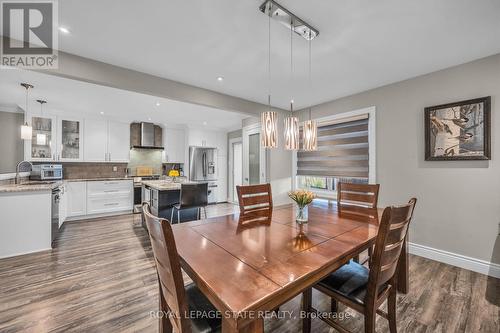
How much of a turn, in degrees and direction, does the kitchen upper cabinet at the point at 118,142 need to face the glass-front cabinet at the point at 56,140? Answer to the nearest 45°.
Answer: approximately 90° to its right

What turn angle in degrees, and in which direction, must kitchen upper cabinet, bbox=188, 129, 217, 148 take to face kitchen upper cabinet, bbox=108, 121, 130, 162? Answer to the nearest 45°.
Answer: approximately 90° to its right

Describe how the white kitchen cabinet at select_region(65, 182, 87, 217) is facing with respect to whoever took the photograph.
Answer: facing the viewer

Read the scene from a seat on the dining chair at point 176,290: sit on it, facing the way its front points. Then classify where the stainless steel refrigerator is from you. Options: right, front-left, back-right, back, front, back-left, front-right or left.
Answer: front-left

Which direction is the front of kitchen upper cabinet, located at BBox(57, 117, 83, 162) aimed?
toward the camera

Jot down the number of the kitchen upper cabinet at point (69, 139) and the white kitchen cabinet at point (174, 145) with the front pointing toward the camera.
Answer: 2

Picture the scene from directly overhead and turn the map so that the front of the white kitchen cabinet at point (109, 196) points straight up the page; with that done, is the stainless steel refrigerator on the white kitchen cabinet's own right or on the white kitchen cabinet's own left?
on the white kitchen cabinet's own left

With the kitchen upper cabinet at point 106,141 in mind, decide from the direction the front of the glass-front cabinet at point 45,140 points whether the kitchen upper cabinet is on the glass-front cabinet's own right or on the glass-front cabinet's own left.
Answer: on the glass-front cabinet's own left

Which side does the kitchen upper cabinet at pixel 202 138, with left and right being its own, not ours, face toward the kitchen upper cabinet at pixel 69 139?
right
